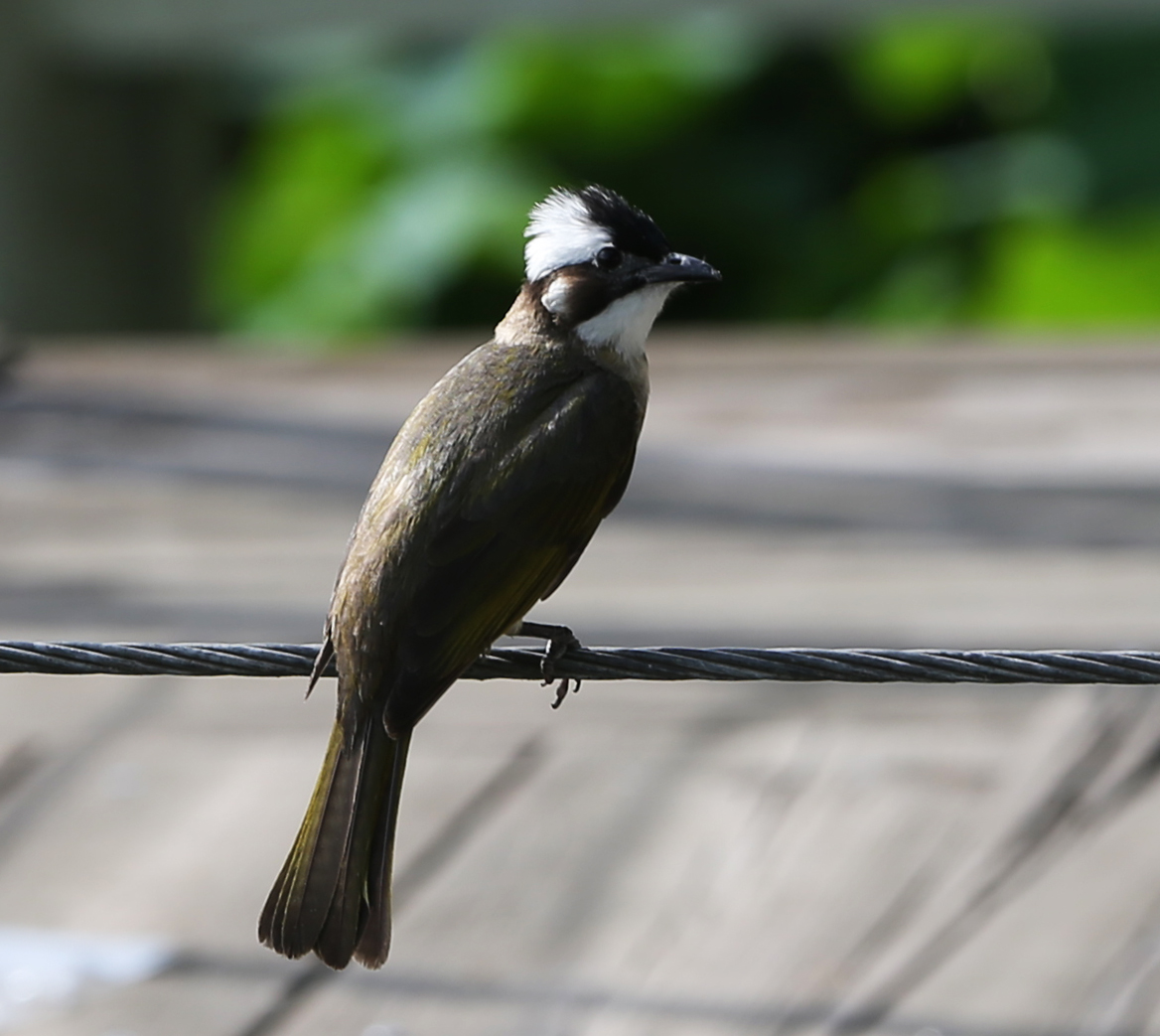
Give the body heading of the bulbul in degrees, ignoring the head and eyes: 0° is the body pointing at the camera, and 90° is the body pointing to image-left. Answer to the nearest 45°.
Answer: approximately 225°
